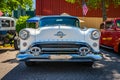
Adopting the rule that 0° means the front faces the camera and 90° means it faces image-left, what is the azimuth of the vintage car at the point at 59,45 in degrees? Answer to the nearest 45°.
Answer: approximately 0°

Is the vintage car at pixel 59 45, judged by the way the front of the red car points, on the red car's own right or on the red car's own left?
on the red car's own right

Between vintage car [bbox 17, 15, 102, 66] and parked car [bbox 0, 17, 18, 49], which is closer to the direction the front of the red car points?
the vintage car

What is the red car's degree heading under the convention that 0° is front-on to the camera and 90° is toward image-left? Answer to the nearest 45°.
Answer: approximately 315°

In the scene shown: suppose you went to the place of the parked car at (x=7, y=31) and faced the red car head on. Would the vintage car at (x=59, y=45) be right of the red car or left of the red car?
right
